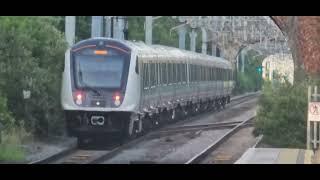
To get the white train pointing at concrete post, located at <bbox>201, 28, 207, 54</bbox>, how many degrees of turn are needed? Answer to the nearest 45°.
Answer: approximately 135° to its right

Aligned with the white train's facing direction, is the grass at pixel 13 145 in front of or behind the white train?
in front

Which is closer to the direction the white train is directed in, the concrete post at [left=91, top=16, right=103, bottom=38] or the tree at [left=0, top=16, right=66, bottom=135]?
the tree

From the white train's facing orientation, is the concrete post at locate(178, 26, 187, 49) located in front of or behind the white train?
behind

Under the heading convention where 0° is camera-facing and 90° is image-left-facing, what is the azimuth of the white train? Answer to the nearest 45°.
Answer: approximately 45°

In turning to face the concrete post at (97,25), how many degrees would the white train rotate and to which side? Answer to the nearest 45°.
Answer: approximately 135° to its right
